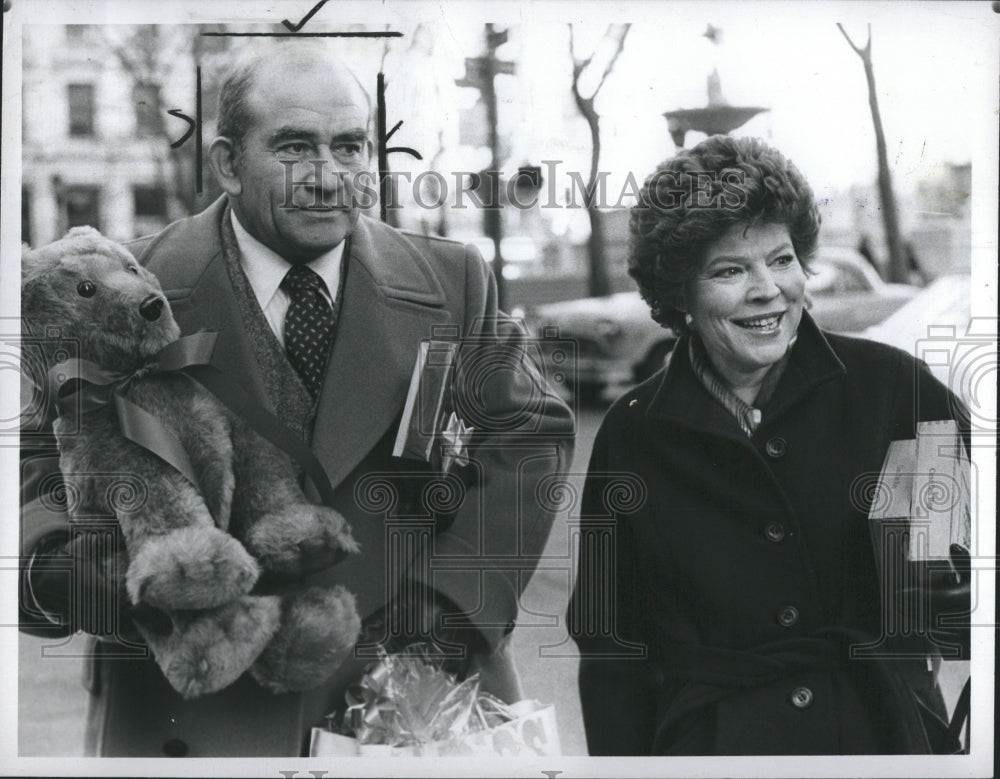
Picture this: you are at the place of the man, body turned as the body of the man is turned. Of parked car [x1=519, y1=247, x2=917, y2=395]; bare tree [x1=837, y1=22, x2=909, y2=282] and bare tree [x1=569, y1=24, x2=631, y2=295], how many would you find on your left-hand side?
3

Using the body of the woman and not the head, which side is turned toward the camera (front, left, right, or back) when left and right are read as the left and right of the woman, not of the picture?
front

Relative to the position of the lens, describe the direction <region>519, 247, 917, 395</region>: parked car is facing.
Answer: facing the viewer and to the left of the viewer

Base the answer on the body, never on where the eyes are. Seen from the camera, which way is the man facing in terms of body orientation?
toward the camera

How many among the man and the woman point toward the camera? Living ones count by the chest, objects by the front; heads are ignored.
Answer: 2

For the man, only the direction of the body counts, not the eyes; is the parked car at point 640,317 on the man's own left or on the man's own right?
on the man's own left

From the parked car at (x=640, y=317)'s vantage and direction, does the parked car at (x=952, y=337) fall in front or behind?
behind

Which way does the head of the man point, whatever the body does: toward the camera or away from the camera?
toward the camera

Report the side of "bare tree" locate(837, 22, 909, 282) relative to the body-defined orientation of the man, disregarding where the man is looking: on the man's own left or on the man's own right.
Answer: on the man's own left
